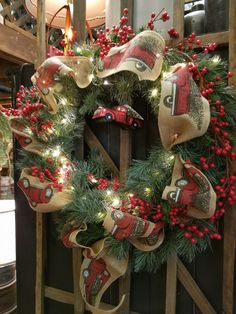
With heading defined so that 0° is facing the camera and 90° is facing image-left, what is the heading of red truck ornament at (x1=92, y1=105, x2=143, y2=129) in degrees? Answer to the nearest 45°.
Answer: approximately 45°

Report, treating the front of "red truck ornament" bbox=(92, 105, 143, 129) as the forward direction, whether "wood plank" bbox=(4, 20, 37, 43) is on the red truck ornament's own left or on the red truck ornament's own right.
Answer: on the red truck ornament's own right
